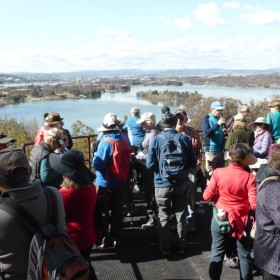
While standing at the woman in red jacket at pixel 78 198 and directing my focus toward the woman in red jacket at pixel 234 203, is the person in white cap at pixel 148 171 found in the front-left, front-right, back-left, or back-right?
front-left

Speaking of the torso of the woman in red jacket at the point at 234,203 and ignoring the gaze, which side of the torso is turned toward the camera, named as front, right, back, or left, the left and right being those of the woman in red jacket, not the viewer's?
back

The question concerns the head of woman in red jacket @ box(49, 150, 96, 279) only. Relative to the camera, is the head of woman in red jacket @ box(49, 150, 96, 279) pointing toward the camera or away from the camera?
away from the camera

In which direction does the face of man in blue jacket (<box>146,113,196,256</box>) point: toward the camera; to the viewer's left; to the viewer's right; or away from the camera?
away from the camera

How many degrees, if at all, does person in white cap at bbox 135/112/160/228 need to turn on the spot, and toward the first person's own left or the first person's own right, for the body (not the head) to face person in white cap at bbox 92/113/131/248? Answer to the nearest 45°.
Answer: approximately 45° to the first person's own left

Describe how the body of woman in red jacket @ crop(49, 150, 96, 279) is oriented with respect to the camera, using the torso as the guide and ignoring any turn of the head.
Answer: away from the camera

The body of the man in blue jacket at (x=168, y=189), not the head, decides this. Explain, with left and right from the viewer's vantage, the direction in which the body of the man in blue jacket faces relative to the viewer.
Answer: facing away from the viewer

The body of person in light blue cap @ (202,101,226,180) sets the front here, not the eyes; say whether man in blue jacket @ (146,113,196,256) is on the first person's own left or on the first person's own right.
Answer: on the first person's own right

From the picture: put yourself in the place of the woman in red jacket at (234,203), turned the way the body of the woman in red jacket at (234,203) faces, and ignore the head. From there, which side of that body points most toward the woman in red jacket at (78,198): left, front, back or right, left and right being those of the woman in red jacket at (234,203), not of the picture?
left
